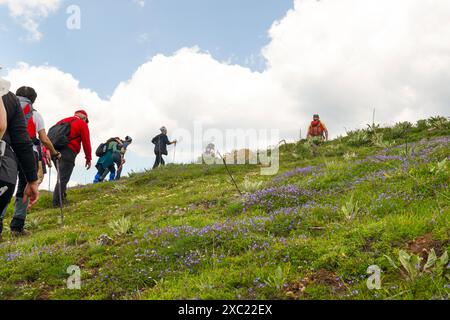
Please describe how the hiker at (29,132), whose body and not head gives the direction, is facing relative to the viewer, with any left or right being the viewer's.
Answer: facing away from the viewer and to the right of the viewer

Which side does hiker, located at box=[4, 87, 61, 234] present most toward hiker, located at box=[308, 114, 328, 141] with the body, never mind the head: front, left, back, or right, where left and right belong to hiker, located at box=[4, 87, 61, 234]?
front

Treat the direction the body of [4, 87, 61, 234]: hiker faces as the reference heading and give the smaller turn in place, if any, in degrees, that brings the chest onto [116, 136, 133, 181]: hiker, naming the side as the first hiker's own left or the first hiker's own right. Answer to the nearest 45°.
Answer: approximately 45° to the first hiker's own left

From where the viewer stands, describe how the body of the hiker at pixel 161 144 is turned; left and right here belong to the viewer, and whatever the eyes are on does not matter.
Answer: facing away from the viewer and to the right of the viewer

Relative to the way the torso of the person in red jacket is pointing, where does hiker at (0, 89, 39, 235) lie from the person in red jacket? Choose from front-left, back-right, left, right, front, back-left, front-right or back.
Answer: back-right

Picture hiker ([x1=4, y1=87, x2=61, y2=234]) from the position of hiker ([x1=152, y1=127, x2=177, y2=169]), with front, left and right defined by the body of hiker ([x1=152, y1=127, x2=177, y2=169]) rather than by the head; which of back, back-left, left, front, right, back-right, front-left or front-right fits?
back-right

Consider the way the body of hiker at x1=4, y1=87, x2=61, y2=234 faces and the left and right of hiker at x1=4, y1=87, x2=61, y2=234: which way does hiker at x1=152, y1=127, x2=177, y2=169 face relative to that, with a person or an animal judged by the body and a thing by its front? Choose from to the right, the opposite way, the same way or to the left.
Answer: the same way

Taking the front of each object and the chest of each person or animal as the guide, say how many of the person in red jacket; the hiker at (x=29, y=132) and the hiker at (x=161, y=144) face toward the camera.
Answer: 0

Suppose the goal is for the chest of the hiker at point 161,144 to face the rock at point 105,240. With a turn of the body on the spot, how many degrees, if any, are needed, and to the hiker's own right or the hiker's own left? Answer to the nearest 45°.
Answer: approximately 135° to the hiker's own right

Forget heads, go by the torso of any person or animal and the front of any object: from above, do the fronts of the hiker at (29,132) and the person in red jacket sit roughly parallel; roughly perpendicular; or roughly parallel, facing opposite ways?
roughly parallel

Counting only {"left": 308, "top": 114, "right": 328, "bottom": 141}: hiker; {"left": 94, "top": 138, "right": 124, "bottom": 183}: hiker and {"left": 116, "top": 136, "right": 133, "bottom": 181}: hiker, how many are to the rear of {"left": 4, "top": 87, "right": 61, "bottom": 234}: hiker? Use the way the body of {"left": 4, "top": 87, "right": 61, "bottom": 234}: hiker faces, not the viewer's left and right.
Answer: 0

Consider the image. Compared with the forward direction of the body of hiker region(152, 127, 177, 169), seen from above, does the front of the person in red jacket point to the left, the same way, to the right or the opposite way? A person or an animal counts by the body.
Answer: the same way

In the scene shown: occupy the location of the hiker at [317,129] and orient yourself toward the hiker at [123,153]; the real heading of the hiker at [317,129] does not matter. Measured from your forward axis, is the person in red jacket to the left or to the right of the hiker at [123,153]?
left

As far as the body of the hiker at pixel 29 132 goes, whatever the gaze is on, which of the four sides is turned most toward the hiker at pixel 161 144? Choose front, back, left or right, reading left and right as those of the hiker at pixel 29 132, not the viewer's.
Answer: front

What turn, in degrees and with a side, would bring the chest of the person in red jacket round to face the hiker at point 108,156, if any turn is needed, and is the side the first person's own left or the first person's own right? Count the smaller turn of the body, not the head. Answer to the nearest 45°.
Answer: approximately 45° to the first person's own left

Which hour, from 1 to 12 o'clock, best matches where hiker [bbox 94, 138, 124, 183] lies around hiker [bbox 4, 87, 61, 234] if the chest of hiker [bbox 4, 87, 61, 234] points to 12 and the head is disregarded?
hiker [bbox 94, 138, 124, 183] is roughly at 11 o'clock from hiker [bbox 4, 87, 61, 234].
